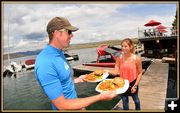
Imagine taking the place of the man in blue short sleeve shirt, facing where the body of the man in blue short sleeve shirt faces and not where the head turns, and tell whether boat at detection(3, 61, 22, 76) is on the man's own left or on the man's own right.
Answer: on the man's own left

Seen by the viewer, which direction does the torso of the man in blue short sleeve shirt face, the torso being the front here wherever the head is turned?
to the viewer's right

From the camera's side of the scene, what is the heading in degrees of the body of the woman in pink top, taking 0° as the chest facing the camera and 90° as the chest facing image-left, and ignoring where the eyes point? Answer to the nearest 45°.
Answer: approximately 45°

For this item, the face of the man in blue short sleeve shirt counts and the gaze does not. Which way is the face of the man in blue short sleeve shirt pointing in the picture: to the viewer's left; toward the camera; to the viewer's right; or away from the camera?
to the viewer's right

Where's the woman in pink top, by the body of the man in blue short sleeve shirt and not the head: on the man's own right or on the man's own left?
on the man's own left

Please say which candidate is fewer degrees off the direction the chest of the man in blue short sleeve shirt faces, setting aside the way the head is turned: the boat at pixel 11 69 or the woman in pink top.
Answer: the woman in pink top

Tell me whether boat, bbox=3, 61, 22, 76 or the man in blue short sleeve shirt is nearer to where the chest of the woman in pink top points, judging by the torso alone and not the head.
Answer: the man in blue short sleeve shirt

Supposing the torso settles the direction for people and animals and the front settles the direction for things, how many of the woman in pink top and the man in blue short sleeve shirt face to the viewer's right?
1

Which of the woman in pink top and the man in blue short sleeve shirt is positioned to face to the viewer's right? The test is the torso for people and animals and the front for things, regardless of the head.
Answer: the man in blue short sleeve shirt

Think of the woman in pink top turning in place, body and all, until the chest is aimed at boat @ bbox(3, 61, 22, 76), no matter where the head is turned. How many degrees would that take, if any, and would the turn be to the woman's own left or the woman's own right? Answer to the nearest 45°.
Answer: approximately 90° to the woman's own right
